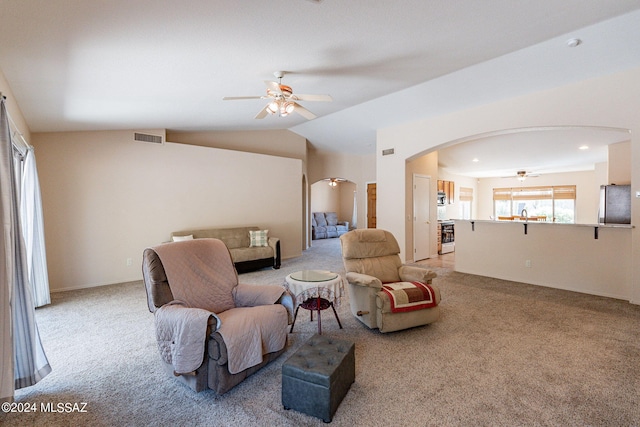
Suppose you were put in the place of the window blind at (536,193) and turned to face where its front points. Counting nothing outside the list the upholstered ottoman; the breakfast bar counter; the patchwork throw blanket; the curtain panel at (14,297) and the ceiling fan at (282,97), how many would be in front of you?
5

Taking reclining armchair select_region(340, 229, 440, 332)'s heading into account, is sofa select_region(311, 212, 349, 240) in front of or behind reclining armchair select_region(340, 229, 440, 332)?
behind

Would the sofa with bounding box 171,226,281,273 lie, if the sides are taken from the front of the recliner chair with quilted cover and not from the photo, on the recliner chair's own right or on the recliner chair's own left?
on the recliner chair's own left

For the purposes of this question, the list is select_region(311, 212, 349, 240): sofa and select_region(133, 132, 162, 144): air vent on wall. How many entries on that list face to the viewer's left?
0

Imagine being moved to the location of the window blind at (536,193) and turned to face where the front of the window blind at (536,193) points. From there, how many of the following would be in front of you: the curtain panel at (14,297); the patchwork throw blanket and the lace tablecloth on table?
3

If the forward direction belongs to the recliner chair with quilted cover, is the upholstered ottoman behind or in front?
in front

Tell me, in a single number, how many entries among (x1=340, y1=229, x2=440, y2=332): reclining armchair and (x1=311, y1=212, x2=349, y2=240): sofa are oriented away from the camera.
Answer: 0

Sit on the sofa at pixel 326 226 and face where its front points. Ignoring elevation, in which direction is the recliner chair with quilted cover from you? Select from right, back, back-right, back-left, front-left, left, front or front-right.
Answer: front-right

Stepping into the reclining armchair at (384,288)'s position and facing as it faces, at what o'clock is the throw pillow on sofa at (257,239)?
The throw pillow on sofa is roughly at 6 o'clock from the reclining armchair.

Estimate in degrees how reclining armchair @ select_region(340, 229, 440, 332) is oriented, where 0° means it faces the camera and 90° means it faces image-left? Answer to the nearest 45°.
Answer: approximately 315°

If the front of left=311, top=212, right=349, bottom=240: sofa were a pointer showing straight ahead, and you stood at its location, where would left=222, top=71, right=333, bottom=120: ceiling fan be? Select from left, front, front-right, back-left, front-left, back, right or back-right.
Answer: front-right

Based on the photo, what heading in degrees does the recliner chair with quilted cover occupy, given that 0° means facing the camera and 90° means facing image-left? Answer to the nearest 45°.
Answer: approximately 315°

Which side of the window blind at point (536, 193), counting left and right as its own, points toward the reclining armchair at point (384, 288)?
front

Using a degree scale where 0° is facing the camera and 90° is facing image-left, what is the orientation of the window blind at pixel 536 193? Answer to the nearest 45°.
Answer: approximately 0°

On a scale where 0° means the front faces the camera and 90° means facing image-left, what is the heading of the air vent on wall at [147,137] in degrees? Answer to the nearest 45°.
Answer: approximately 315°

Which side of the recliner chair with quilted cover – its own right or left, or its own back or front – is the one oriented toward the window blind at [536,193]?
left

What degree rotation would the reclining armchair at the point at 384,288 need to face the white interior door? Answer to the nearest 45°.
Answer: approximately 135° to its left

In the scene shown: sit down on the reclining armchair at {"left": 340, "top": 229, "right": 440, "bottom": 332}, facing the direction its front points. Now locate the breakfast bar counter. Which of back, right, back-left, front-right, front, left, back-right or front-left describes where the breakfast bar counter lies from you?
left

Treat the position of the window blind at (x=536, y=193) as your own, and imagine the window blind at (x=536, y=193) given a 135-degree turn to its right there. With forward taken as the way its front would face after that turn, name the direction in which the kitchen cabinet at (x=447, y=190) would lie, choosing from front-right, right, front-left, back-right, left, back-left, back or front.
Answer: left
